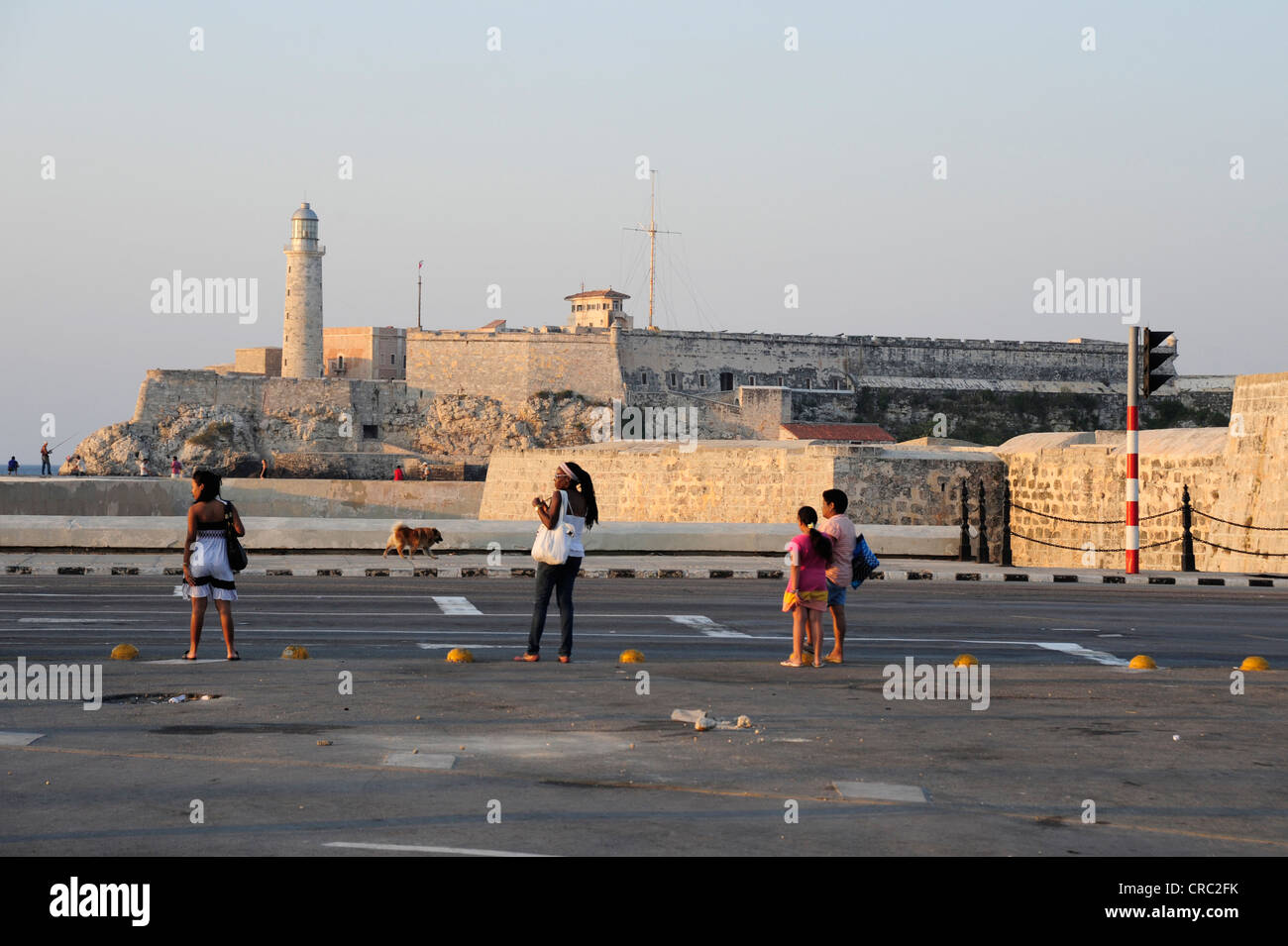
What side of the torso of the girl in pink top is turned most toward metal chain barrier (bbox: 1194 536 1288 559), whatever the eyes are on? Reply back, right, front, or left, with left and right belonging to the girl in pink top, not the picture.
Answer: right

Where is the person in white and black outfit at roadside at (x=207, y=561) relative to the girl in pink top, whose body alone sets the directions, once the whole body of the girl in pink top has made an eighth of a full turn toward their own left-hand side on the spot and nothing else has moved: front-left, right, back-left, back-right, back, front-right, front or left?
front

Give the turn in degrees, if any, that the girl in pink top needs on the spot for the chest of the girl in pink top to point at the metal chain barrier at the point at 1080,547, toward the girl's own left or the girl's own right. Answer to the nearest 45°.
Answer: approximately 45° to the girl's own right

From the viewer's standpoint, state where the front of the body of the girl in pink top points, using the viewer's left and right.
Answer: facing away from the viewer and to the left of the viewer

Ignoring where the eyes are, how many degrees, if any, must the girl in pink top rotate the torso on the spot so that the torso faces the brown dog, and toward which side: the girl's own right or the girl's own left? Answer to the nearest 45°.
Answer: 0° — they already face it

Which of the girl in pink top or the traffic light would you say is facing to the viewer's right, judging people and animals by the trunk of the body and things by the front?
the traffic light

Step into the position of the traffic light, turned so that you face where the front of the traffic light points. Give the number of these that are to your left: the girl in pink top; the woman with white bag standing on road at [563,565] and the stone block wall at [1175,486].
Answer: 1

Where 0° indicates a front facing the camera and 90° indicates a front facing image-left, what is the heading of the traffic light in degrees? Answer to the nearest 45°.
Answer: approximately 270°

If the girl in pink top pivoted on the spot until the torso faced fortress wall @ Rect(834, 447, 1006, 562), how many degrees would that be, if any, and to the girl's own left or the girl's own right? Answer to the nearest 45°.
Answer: approximately 45° to the girl's own right

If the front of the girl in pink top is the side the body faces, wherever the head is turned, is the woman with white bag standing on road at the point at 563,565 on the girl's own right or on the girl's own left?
on the girl's own left

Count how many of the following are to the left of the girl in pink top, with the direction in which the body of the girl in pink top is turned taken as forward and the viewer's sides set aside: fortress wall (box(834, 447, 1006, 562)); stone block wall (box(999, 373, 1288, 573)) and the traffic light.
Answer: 0
